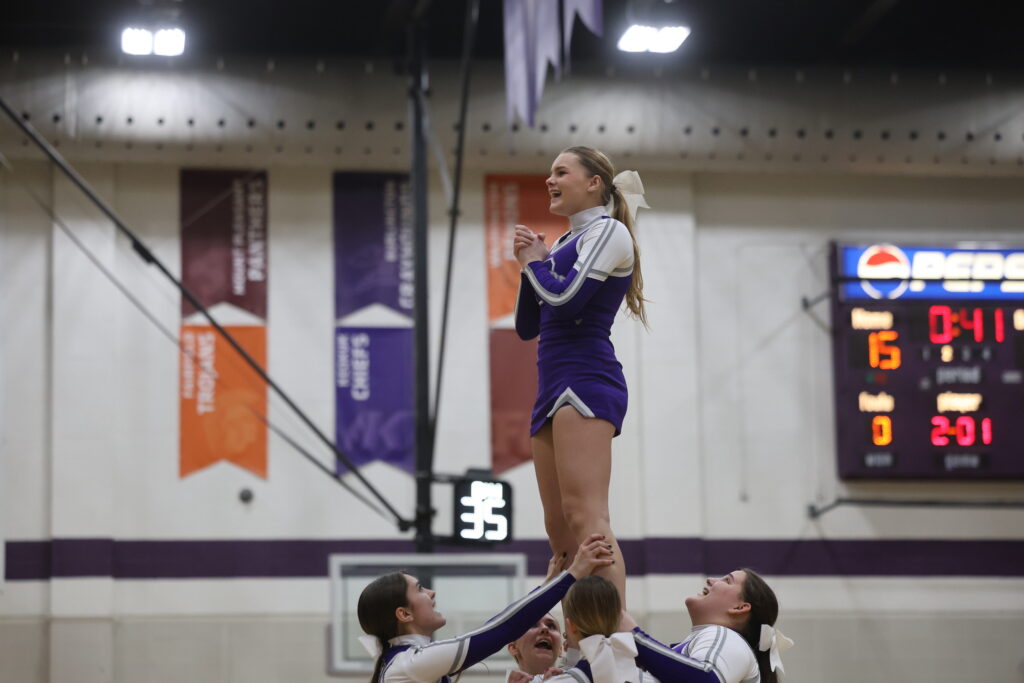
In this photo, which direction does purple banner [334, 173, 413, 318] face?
toward the camera

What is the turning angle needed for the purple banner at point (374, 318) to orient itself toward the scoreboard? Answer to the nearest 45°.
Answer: approximately 90° to its left

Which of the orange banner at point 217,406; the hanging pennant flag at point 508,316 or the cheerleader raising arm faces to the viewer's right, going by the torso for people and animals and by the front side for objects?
the cheerleader raising arm

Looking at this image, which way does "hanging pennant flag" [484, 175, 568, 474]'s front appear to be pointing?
toward the camera

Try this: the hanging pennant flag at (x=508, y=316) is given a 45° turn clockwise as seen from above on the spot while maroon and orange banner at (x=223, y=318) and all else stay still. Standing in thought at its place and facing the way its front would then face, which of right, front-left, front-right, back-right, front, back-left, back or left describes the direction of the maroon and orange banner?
front-right

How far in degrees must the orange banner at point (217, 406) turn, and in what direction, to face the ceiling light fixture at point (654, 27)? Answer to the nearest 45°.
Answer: approximately 45° to its left

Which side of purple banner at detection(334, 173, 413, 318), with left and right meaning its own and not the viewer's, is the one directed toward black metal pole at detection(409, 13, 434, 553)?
front

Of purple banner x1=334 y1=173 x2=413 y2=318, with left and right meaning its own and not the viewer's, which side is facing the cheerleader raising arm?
front

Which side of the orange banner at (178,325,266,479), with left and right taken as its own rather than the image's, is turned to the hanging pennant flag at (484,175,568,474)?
left
